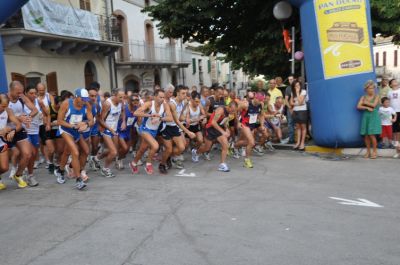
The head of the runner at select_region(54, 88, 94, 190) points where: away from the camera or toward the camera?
toward the camera

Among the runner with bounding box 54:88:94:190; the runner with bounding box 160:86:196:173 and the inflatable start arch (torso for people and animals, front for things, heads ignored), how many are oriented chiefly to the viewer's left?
0

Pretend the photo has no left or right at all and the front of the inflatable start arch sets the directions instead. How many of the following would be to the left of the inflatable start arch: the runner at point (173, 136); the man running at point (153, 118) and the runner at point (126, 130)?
0

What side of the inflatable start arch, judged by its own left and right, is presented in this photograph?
front

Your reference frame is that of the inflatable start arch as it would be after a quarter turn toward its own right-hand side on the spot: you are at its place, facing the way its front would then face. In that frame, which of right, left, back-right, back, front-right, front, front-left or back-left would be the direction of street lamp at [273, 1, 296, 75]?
front-right

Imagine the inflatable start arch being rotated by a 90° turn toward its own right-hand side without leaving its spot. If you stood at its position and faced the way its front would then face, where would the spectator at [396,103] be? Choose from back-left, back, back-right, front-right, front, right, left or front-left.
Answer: back-right

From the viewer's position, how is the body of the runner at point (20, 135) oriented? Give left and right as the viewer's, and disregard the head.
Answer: facing the viewer and to the right of the viewer

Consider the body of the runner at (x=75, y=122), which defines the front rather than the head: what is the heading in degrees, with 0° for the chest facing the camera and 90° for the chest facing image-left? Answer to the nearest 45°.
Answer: approximately 315°

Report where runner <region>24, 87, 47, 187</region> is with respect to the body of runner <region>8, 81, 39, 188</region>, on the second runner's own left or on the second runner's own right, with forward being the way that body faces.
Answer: on the second runner's own left

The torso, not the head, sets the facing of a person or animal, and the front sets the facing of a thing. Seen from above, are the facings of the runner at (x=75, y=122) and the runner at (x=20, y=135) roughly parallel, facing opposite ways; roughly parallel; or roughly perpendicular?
roughly parallel

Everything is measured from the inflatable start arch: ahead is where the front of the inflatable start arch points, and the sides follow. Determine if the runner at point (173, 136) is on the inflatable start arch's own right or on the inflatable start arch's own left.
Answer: on the inflatable start arch's own right

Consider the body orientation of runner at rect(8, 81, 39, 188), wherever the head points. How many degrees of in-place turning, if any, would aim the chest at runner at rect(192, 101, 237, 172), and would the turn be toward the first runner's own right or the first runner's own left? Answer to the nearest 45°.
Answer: approximately 45° to the first runner's own left
